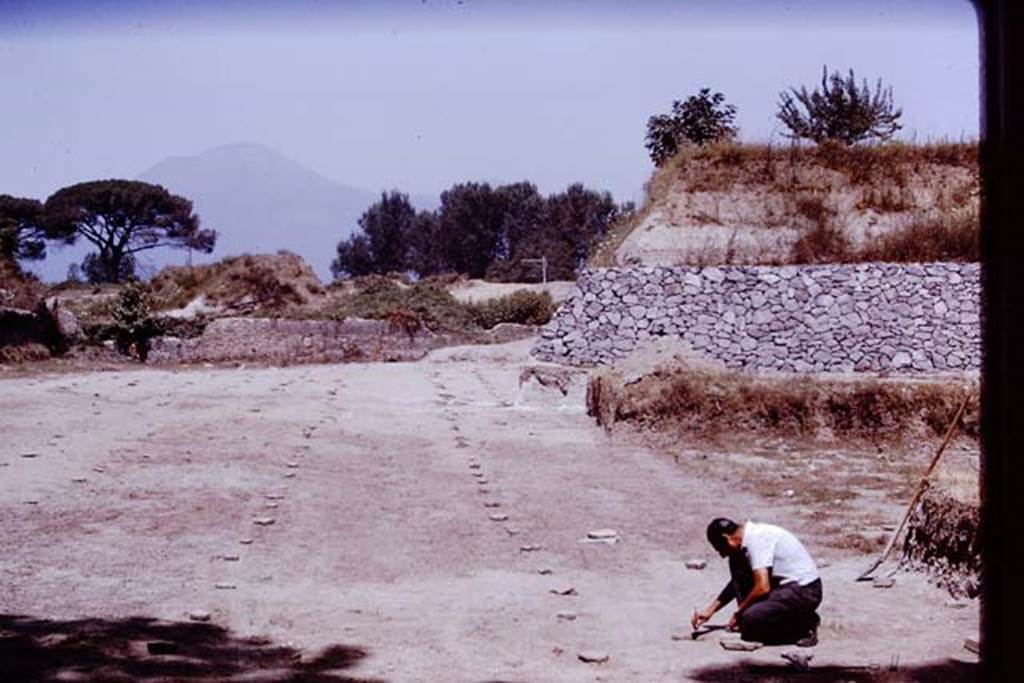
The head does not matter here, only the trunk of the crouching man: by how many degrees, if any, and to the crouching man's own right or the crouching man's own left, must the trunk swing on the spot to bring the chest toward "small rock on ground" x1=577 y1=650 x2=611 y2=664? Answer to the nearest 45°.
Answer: approximately 45° to the crouching man's own left

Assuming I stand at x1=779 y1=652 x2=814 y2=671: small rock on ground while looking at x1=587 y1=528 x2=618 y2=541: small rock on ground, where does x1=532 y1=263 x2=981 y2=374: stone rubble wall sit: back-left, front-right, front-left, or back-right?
front-right

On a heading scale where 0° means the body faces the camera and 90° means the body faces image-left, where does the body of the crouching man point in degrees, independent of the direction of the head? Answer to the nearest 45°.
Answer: approximately 90°

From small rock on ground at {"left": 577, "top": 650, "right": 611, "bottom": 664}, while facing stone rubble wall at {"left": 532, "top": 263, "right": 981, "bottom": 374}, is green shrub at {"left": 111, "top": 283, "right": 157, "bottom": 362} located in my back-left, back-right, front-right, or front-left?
front-left

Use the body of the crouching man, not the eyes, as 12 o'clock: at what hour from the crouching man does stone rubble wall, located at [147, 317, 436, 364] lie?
The stone rubble wall is roughly at 2 o'clock from the crouching man.

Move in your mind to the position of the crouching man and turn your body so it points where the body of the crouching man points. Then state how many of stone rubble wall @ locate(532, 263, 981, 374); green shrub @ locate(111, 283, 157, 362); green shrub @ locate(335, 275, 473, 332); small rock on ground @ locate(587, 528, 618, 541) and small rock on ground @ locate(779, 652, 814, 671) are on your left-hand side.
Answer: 1

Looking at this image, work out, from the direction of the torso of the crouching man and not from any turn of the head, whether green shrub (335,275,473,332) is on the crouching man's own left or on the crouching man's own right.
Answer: on the crouching man's own right

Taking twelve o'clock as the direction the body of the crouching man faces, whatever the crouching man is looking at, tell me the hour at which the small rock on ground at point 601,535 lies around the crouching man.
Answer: The small rock on ground is roughly at 2 o'clock from the crouching man.

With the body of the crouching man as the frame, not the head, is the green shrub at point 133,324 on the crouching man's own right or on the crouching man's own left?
on the crouching man's own right

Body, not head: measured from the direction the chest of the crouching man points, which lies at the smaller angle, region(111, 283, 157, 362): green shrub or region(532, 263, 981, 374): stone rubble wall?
the green shrub
